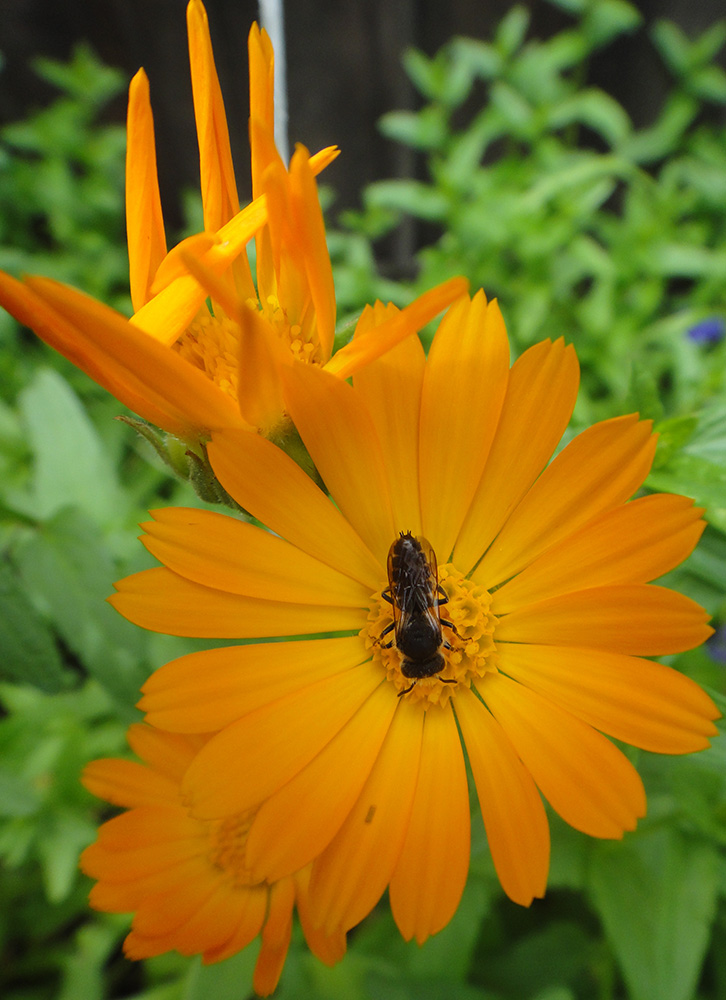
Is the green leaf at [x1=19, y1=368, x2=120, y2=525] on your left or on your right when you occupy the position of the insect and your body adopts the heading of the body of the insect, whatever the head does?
on your right

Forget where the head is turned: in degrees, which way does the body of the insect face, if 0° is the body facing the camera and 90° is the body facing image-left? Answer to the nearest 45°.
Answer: approximately 0°

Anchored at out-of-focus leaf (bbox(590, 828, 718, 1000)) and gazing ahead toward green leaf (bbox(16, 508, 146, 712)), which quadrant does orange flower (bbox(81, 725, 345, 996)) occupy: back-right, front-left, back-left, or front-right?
front-left
